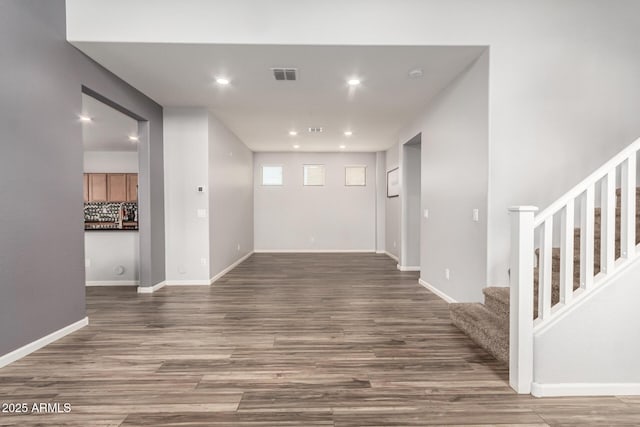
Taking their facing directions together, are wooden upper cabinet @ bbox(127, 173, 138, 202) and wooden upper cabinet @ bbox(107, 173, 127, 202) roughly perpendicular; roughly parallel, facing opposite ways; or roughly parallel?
roughly parallel

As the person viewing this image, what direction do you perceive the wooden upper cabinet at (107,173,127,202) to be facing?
facing the viewer

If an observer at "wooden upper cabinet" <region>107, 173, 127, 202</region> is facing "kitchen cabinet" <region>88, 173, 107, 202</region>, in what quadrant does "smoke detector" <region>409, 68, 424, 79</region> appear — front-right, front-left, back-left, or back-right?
back-left

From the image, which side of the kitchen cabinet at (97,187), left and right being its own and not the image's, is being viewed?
front

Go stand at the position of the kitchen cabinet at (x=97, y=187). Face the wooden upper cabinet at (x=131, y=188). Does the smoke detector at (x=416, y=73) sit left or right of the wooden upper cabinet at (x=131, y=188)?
right

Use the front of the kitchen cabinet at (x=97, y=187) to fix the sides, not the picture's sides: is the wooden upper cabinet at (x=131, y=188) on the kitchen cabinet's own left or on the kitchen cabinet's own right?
on the kitchen cabinet's own left

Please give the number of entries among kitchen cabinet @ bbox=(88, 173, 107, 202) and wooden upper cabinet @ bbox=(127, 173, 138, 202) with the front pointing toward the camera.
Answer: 2

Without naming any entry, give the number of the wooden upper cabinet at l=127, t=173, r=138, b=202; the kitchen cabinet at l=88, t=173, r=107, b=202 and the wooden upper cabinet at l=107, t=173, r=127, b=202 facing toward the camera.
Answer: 3

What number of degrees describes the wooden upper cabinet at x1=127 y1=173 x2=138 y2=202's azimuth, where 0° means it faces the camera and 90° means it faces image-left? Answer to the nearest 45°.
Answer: approximately 0°

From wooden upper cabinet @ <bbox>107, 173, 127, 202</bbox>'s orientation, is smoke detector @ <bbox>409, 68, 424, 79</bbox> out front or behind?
out front
